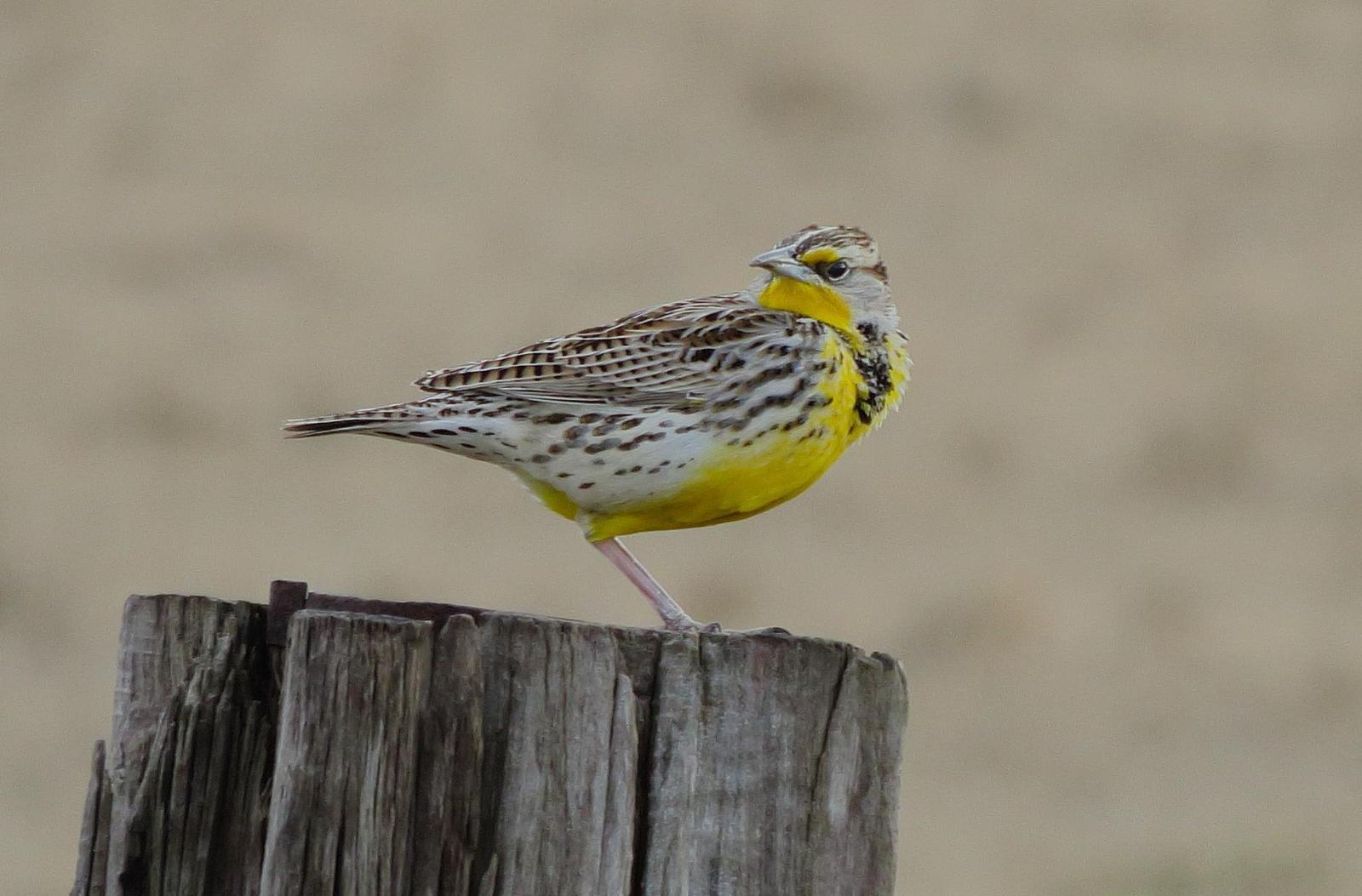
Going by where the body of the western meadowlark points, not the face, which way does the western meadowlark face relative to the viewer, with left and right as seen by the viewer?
facing to the right of the viewer
